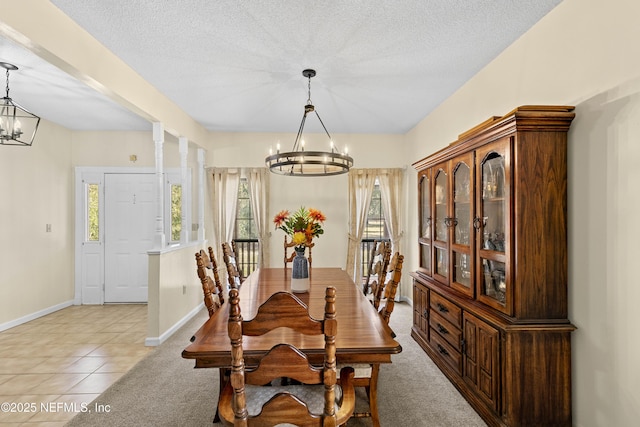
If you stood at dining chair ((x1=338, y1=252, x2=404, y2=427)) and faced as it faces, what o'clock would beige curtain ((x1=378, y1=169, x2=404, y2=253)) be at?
The beige curtain is roughly at 3 o'clock from the dining chair.

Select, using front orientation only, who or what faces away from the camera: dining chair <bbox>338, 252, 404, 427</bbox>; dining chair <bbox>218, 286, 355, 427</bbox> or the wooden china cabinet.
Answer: dining chair <bbox>218, 286, 355, 427</bbox>

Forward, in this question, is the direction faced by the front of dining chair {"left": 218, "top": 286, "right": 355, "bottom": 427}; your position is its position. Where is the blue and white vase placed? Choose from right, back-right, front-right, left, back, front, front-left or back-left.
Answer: front

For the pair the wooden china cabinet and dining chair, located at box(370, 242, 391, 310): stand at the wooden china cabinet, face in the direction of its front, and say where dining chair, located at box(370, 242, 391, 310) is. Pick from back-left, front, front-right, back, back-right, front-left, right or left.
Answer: front-right

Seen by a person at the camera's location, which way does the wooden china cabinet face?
facing the viewer and to the left of the viewer

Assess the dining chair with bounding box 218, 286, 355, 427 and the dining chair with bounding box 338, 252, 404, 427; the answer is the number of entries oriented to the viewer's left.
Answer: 1

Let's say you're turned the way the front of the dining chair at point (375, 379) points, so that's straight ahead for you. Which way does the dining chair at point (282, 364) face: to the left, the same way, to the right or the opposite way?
to the right

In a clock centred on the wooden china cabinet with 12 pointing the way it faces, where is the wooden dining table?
The wooden dining table is roughly at 12 o'clock from the wooden china cabinet.

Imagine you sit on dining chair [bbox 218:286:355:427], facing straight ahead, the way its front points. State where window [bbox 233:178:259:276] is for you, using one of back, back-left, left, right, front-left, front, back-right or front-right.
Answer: front

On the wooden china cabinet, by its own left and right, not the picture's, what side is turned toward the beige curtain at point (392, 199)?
right

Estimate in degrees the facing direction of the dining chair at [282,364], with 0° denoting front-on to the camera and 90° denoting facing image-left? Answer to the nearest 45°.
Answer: approximately 180°

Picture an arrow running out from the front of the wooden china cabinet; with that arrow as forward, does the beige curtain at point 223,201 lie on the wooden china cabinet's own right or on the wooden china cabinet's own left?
on the wooden china cabinet's own right

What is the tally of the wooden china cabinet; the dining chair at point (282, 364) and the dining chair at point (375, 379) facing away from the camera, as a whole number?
1

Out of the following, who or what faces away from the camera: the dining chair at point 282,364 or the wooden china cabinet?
the dining chair
